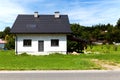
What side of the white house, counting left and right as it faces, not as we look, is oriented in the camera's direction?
front
